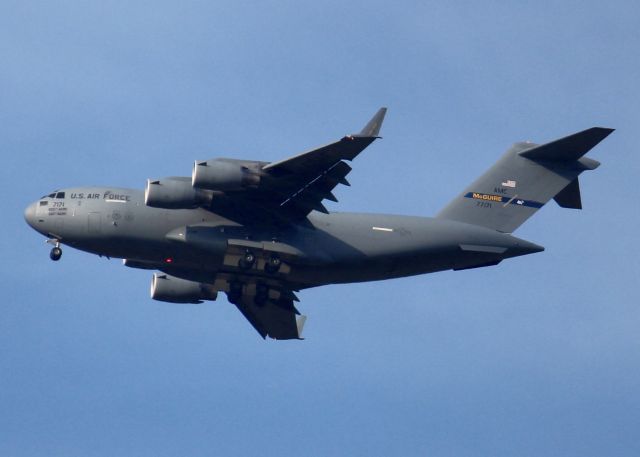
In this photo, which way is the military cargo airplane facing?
to the viewer's left
